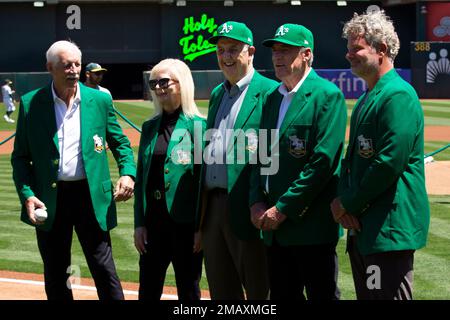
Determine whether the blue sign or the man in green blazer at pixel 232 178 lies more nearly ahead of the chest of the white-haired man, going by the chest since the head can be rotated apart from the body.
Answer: the man in green blazer

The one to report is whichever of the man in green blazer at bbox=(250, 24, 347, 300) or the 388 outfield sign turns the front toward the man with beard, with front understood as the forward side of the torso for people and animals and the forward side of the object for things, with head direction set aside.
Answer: the 388 outfield sign

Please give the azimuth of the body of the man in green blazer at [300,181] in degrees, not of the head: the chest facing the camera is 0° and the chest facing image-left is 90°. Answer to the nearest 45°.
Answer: approximately 45°

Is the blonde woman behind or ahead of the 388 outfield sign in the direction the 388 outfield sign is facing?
ahead

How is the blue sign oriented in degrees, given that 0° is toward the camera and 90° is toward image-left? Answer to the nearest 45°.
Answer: approximately 0°

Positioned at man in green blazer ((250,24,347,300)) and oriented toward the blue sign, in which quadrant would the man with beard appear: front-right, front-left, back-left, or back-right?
back-right

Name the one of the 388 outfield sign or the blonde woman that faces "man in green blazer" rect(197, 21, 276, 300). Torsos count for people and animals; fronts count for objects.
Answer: the 388 outfield sign

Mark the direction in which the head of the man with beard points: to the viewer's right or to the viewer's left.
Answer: to the viewer's left

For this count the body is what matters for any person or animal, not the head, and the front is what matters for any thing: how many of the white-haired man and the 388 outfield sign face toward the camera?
2

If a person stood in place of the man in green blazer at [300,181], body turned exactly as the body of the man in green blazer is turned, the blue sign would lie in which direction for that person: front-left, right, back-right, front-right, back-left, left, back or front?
back-right

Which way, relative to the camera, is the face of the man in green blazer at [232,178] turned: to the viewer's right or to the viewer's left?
to the viewer's left

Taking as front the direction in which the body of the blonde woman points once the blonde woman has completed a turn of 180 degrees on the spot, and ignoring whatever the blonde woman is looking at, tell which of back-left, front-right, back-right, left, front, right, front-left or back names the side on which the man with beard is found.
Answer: right

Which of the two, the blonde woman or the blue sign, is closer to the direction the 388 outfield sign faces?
the blonde woman

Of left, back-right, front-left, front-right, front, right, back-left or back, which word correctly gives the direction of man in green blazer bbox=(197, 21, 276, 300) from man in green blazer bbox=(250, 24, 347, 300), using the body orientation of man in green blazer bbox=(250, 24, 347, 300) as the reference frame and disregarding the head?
right

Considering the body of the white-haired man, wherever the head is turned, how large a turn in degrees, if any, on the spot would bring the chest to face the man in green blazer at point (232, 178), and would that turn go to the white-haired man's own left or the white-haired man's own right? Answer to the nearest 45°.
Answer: approximately 45° to the white-haired man's own left
